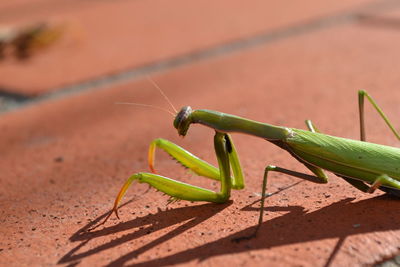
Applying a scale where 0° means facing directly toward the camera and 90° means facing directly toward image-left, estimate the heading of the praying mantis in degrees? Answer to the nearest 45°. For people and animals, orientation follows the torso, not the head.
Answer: approximately 90°

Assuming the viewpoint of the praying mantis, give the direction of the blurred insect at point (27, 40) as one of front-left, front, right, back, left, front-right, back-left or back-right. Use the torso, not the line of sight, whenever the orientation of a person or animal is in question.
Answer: front-right
